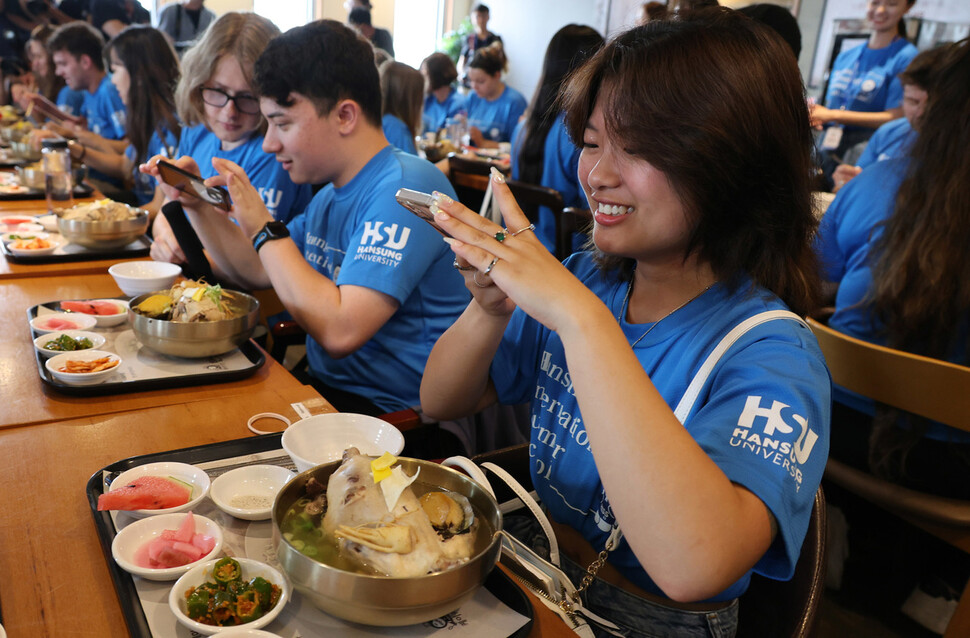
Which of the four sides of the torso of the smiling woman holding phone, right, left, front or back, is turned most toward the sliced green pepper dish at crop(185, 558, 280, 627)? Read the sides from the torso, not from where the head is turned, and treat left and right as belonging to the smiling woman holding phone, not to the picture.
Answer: front

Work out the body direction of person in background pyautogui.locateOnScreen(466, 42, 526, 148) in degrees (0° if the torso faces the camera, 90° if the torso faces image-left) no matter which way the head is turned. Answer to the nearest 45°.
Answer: approximately 45°

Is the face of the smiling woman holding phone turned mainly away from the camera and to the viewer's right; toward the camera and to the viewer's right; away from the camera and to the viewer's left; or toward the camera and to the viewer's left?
toward the camera and to the viewer's left

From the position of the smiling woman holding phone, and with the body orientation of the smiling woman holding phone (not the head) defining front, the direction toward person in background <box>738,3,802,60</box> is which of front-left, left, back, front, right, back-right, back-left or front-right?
back-right

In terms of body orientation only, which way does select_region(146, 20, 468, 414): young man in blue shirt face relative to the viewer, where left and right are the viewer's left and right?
facing to the left of the viewer

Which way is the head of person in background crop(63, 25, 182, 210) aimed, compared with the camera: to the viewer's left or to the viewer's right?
to the viewer's left

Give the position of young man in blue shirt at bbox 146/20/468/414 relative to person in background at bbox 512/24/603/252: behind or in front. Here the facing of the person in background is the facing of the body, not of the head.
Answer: behind

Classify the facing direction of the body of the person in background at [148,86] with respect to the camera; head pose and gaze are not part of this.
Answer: to the viewer's left

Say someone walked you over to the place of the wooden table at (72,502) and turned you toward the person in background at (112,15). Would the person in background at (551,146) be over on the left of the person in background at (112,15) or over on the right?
right

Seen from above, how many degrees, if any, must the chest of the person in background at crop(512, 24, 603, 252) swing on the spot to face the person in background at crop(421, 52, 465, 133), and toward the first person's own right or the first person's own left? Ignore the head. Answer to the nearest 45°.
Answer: approximately 45° to the first person's own left

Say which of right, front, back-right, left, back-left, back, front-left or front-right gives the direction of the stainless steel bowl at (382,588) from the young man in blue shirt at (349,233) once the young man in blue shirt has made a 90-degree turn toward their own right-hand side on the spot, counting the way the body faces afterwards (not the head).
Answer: back

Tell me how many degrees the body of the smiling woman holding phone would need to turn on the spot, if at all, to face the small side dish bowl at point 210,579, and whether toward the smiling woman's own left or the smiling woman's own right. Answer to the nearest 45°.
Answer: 0° — they already face it

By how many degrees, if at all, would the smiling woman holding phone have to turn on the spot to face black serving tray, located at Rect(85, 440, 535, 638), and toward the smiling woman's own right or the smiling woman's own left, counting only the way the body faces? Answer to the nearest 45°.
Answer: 0° — they already face it

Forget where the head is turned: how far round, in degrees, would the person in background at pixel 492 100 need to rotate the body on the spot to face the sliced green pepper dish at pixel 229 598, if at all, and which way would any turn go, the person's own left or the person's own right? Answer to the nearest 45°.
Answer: approximately 45° to the person's own left
